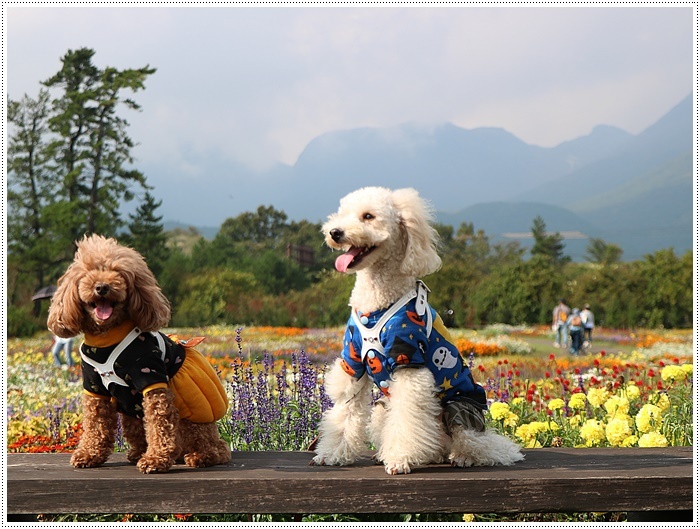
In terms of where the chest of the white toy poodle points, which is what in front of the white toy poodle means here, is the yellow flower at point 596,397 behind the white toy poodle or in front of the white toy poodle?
behind

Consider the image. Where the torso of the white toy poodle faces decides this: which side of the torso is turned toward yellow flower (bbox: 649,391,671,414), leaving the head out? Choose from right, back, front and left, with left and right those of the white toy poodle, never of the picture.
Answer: back

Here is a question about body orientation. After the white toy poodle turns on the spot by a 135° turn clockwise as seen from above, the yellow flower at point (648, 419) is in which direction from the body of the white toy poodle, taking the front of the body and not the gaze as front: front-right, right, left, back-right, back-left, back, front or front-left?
front-right

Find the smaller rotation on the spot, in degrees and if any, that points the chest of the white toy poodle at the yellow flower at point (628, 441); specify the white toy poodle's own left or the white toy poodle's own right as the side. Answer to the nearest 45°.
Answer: approximately 180°

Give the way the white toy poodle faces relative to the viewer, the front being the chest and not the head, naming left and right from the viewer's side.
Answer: facing the viewer and to the left of the viewer

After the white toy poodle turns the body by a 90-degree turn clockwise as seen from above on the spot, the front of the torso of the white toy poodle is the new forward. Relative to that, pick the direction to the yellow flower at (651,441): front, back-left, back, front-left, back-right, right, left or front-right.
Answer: right

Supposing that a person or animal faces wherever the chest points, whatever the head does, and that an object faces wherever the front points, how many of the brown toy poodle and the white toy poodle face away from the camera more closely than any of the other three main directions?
0

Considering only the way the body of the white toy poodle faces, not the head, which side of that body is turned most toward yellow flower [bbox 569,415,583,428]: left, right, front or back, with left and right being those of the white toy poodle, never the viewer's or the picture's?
back

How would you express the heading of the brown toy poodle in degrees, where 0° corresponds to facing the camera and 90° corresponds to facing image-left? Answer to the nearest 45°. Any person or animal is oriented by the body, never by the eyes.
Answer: approximately 45°
